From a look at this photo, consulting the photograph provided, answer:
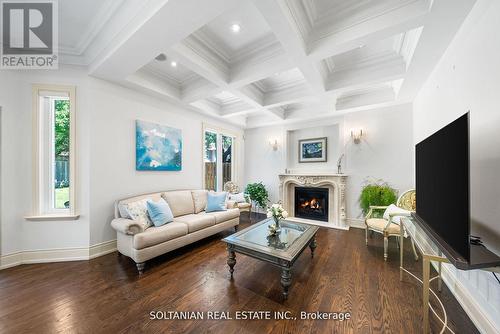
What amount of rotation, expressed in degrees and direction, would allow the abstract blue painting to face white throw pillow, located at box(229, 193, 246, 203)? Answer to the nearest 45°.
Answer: approximately 45° to its left

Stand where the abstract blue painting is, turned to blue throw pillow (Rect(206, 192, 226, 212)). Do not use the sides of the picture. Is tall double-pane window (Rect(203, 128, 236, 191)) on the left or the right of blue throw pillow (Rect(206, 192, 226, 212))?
left

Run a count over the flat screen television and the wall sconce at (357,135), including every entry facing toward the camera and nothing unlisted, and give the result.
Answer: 1

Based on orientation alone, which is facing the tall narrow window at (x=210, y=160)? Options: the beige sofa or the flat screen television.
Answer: the flat screen television

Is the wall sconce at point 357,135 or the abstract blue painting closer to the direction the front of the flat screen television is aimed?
the abstract blue painting

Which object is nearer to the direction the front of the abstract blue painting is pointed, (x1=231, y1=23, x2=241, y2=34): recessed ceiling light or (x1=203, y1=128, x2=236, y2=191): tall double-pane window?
the recessed ceiling light

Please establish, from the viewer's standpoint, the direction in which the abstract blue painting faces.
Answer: facing the viewer and to the right of the viewer

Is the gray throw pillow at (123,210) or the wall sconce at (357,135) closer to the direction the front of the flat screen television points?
the gray throw pillow

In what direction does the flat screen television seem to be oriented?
to the viewer's left

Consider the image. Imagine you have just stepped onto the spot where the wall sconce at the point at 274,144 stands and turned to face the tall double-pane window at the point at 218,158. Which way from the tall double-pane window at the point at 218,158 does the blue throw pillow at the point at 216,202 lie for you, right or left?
left

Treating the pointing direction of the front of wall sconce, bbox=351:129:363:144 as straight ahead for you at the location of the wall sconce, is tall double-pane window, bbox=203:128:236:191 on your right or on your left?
on your right

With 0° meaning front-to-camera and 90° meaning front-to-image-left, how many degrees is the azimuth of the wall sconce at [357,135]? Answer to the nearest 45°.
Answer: approximately 0°
